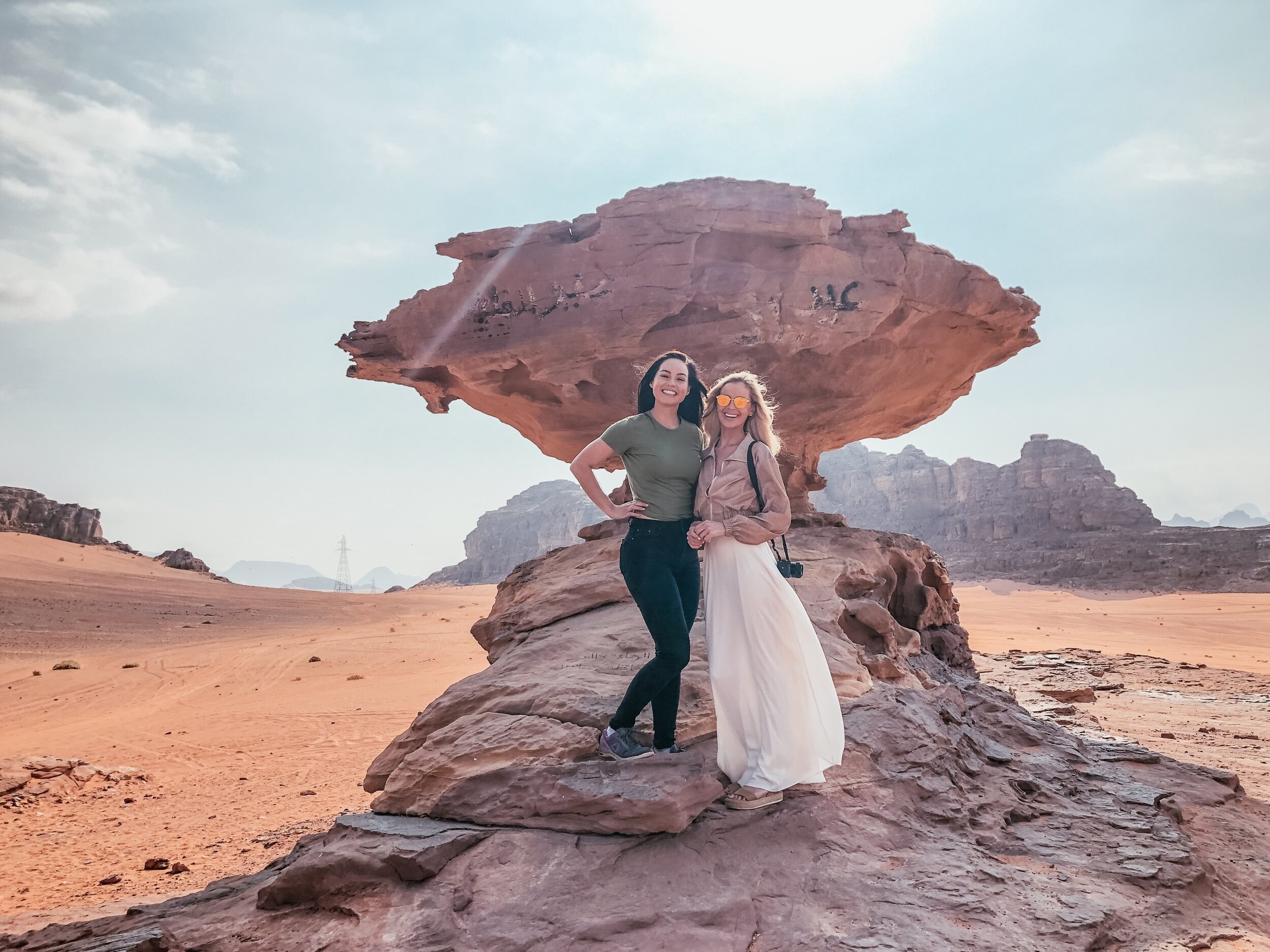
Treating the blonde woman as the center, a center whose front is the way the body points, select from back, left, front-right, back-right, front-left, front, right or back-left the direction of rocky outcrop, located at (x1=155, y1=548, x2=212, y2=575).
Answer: right

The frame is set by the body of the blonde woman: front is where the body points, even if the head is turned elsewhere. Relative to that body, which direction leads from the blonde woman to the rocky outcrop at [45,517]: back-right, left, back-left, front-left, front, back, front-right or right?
right

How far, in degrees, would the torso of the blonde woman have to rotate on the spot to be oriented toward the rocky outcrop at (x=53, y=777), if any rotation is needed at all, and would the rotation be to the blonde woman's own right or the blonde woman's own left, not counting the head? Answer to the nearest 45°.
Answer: approximately 90° to the blonde woman's own right

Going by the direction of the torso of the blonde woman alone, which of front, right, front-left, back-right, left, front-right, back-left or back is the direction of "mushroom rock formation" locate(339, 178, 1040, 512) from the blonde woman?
back-right

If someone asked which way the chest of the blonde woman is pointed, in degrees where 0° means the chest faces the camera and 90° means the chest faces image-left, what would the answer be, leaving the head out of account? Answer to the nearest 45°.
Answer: approximately 45°
